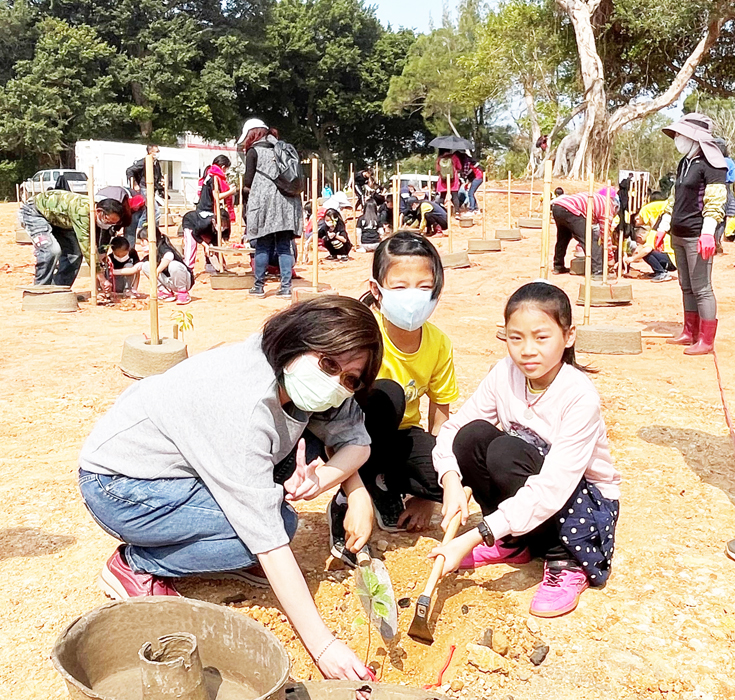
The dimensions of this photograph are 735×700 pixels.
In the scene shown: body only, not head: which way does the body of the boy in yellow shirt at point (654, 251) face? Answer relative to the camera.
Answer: to the viewer's left

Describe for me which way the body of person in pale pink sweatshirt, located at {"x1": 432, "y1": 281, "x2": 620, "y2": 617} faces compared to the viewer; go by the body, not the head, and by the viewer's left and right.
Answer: facing the viewer and to the left of the viewer

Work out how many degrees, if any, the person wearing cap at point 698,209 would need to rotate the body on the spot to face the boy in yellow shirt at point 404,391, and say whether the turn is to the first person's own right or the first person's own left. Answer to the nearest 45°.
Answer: approximately 45° to the first person's own left

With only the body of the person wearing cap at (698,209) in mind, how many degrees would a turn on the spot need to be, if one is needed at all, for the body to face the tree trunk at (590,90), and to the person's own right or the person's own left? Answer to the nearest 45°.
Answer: approximately 135° to the person's own right

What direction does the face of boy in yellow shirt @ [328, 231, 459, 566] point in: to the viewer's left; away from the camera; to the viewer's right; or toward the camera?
toward the camera

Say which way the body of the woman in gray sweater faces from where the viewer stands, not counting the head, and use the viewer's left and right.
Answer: facing the viewer and to the right of the viewer

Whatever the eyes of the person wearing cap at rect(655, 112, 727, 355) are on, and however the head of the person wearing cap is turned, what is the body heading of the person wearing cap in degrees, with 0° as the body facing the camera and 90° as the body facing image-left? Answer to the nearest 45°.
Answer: approximately 45°

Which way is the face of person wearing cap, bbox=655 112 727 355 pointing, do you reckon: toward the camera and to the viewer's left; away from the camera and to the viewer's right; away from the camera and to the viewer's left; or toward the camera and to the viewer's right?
toward the camera and to the viewer's left

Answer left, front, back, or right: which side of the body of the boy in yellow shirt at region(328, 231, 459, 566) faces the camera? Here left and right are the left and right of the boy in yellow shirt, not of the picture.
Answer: front

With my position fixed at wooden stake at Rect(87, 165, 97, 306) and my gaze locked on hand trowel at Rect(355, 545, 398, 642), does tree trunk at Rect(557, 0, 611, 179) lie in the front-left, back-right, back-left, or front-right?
back-left

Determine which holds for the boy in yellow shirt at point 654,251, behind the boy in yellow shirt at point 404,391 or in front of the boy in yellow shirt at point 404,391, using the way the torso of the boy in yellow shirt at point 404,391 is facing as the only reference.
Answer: behind
